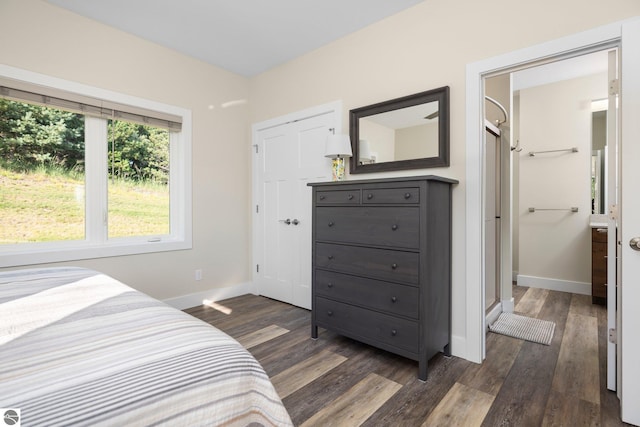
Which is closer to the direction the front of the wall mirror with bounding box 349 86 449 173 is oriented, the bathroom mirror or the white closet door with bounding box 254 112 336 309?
the white closet door

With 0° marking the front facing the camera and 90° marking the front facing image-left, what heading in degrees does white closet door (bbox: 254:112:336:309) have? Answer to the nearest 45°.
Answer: approximately 45°

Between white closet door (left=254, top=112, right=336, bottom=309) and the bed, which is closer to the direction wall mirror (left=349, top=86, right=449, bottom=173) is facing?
the bed

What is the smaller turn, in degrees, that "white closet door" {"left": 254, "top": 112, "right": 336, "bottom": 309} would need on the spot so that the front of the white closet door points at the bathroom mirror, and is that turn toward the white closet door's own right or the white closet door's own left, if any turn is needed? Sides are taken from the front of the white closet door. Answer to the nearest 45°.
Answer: approximately 135° to the white closet door's own left

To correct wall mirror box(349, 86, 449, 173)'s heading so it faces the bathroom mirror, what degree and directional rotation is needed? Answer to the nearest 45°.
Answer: approximately 180°

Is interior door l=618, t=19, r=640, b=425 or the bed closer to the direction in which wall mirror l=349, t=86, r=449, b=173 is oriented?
the bed

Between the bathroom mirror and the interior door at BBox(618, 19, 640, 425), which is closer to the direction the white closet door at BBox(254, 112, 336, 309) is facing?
the interior door

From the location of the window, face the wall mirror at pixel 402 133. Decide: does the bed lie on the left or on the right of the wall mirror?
right

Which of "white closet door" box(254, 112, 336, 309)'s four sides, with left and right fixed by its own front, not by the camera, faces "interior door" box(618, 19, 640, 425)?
left

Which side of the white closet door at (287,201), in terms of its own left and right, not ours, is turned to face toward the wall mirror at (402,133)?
left

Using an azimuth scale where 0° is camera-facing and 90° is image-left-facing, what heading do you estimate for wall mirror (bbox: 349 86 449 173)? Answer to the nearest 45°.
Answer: approximately 45°
